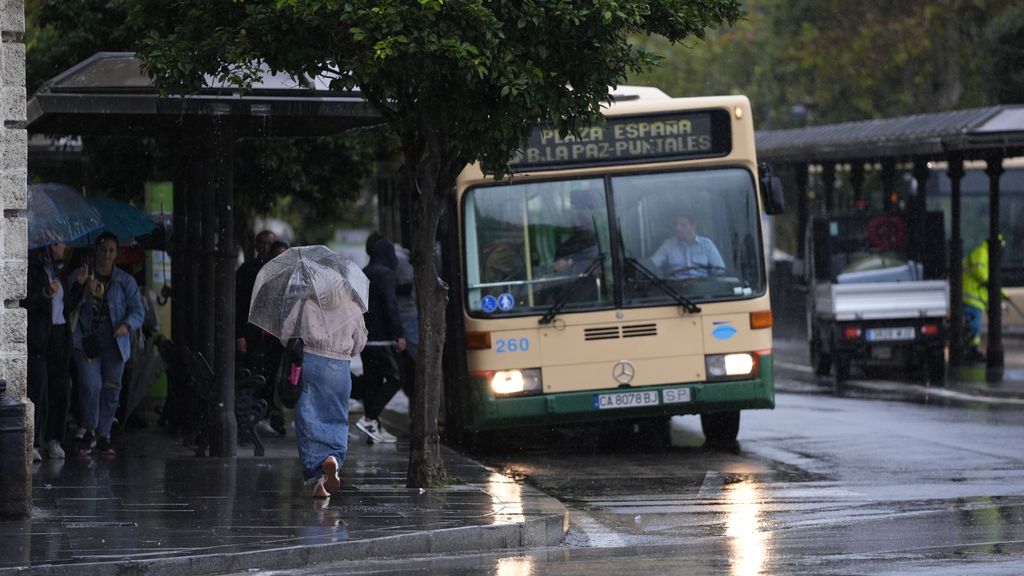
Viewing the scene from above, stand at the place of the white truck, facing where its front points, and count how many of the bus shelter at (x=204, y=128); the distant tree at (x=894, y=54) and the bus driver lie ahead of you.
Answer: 1

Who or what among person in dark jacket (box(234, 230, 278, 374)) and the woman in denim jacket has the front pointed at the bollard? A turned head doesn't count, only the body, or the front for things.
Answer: the woman in denim jacket

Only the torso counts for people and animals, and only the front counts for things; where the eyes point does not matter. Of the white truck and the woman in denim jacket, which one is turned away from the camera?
the white truck

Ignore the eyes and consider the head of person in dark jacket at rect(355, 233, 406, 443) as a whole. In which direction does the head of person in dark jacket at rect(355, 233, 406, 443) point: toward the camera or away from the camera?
away from the camera

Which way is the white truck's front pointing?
away from the camera

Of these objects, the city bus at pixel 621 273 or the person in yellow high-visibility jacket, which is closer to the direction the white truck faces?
the person in yellow high-visibility jacket

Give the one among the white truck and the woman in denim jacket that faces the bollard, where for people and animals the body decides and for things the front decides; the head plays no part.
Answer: the woman in denim jacket

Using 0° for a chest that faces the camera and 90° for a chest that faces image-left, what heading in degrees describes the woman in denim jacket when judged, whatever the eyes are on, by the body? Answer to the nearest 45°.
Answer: approximately 0°

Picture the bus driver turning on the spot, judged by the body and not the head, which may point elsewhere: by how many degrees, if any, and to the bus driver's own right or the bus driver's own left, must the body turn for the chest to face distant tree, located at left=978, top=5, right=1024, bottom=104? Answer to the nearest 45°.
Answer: approximately 180°
